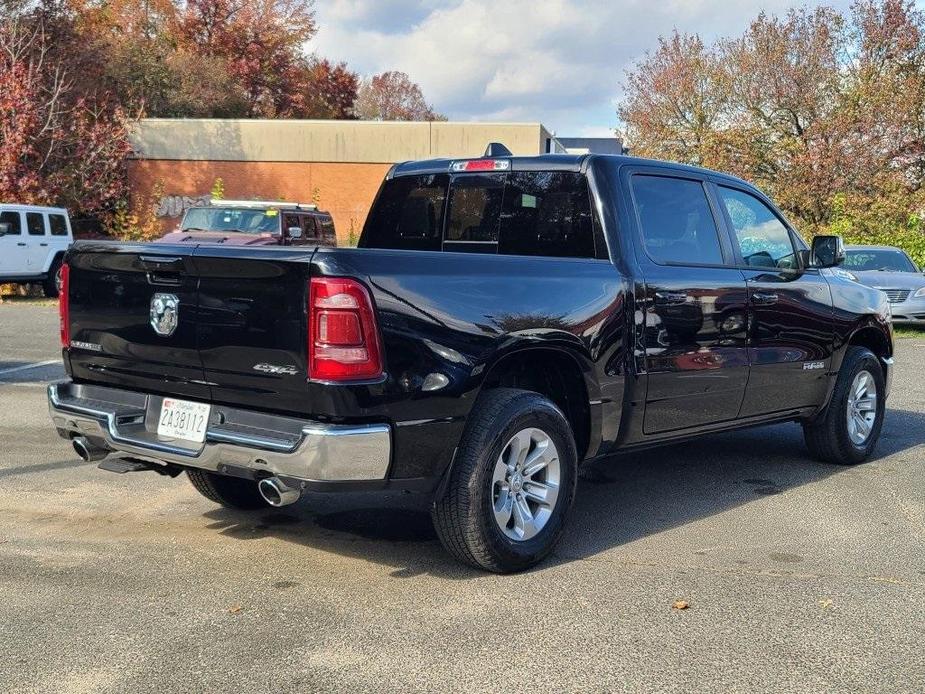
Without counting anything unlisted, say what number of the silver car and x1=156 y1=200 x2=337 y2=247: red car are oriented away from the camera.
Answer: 0

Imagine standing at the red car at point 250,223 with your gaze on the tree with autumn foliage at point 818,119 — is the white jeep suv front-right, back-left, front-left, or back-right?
back-left

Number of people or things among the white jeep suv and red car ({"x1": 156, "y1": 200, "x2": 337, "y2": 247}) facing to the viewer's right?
0

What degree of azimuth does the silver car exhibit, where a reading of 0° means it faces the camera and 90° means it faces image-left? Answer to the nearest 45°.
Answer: approximately 315°

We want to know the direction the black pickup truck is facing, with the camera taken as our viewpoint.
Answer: facing away from the viewer and to the right of the viewer

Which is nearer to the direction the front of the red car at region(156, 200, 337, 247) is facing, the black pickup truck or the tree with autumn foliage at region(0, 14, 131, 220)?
the black pickup truck

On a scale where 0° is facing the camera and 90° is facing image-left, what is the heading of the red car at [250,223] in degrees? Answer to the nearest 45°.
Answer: approximately 45°

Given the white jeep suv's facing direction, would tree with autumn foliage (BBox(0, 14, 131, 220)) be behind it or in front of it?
behind

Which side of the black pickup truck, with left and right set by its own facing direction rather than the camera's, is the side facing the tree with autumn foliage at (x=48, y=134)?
left

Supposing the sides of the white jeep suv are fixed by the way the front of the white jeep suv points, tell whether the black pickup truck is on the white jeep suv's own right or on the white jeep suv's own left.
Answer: on the white jeep suv's own left

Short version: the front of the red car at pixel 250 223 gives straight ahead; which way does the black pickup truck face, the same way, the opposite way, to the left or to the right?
the opposite way

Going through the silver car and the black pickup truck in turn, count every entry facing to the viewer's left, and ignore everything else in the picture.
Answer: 0

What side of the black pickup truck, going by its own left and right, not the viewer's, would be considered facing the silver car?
front

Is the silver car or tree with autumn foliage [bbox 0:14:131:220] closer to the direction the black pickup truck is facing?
the silver car
